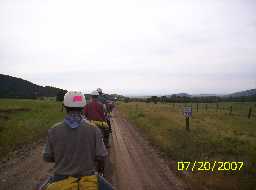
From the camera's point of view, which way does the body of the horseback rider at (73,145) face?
away from the camera

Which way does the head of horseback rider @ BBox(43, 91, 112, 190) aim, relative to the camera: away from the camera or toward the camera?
away from the camera

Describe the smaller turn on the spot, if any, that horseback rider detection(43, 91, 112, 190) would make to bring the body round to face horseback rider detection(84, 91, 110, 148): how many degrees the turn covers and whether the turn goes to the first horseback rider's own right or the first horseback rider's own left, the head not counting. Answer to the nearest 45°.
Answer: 0° — they already face them
